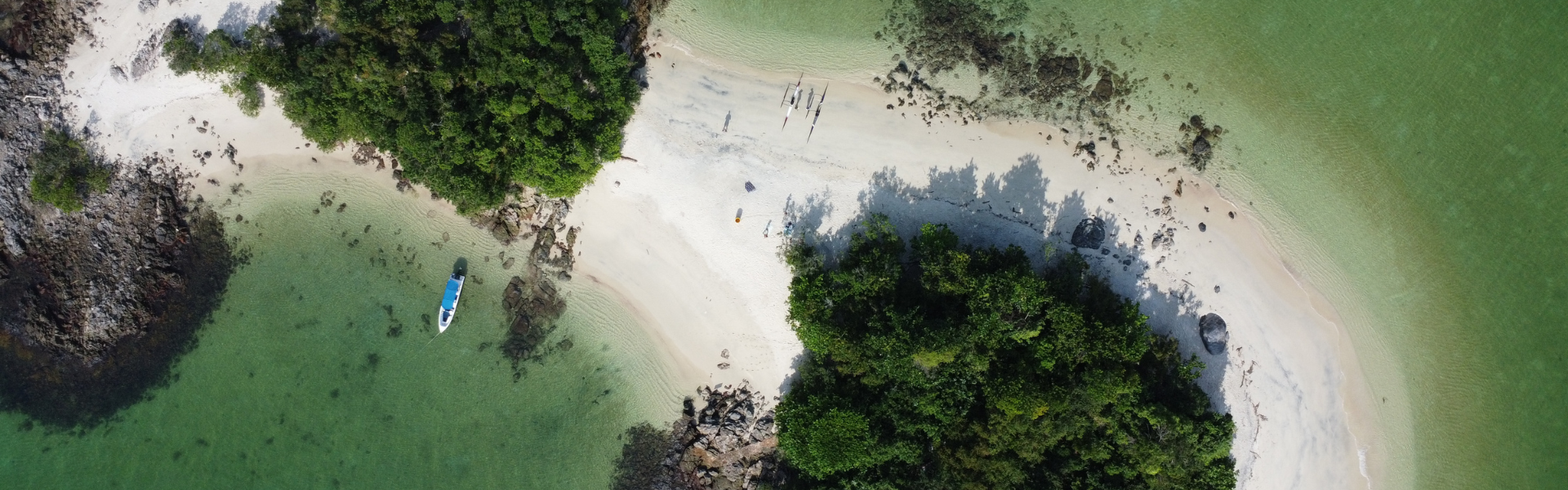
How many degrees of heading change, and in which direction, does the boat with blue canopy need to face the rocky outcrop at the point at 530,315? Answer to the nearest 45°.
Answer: approximately 90° to its left

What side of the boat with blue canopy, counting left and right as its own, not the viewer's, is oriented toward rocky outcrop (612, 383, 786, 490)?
left

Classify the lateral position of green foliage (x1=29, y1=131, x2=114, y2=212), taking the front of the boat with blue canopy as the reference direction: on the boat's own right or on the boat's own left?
on the boat's own right

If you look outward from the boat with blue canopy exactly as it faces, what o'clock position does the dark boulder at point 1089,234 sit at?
The dark boulder is roughly at 8 o'clock from the boat with blue canopy.

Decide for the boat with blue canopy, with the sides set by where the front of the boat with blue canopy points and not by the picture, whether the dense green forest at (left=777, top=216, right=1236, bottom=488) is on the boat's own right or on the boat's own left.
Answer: on the boat's own left

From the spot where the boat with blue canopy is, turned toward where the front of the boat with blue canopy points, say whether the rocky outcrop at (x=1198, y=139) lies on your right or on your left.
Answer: on your left

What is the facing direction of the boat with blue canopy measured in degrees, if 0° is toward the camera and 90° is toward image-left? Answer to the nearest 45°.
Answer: approximately 0°
